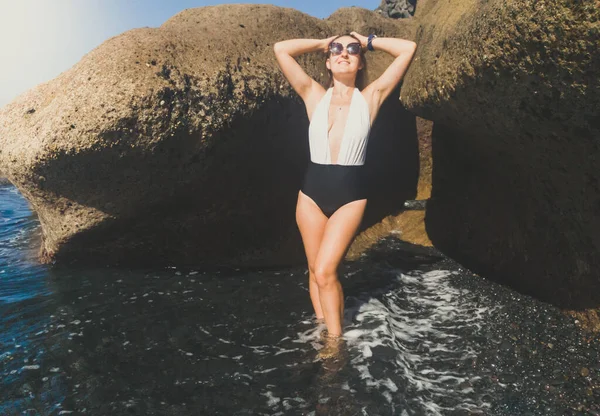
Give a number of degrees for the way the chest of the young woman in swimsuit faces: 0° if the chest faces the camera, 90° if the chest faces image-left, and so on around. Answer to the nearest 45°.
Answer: approximately 0°

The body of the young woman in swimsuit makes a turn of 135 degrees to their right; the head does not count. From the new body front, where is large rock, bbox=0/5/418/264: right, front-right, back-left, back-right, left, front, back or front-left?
front

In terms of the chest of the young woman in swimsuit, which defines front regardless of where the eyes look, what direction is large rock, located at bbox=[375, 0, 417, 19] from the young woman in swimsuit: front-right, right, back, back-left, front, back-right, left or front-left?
back

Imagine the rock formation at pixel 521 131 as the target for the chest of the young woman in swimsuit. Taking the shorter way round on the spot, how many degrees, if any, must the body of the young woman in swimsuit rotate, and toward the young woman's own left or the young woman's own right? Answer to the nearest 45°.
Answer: approximately 90° to the young woman's own left
